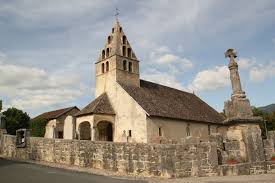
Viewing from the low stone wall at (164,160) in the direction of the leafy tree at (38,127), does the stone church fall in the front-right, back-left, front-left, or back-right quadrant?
front-right

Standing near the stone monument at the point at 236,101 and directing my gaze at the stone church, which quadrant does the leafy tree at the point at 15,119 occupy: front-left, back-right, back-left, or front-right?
front-left

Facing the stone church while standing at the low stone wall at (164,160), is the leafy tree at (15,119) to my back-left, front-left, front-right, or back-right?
front-left

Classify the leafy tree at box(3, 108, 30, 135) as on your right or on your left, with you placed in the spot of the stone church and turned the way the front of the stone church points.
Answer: on your right

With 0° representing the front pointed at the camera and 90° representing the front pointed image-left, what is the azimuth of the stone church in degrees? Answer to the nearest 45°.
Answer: approximately 45°
